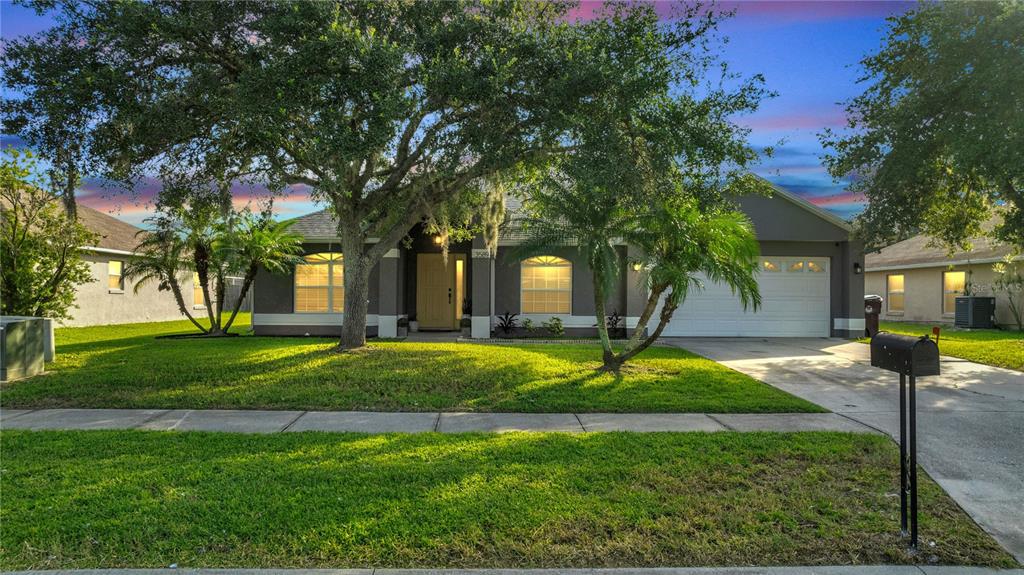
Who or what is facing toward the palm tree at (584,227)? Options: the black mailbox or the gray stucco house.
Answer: the gray stucco house

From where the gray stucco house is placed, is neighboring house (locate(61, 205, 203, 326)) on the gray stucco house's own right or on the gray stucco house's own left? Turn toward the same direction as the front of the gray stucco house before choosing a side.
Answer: on the gray stucco house's own right

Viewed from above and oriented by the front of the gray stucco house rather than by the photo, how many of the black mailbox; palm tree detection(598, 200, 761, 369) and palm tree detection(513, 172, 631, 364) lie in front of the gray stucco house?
3

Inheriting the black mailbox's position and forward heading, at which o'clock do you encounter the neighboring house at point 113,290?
The neighboring house is roughly at 5 o'clock from the black mailbox.

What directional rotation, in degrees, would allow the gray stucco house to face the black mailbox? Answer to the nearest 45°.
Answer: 0° — it already faces it

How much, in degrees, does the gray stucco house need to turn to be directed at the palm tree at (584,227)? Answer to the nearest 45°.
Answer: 0° — it already faces it

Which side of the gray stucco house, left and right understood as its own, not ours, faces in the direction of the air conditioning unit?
left

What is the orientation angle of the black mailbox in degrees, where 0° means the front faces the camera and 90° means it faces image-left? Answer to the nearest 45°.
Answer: approximately 315°

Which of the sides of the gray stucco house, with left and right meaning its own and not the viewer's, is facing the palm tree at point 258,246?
right

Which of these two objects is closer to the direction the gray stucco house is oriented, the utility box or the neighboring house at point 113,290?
the utility box
